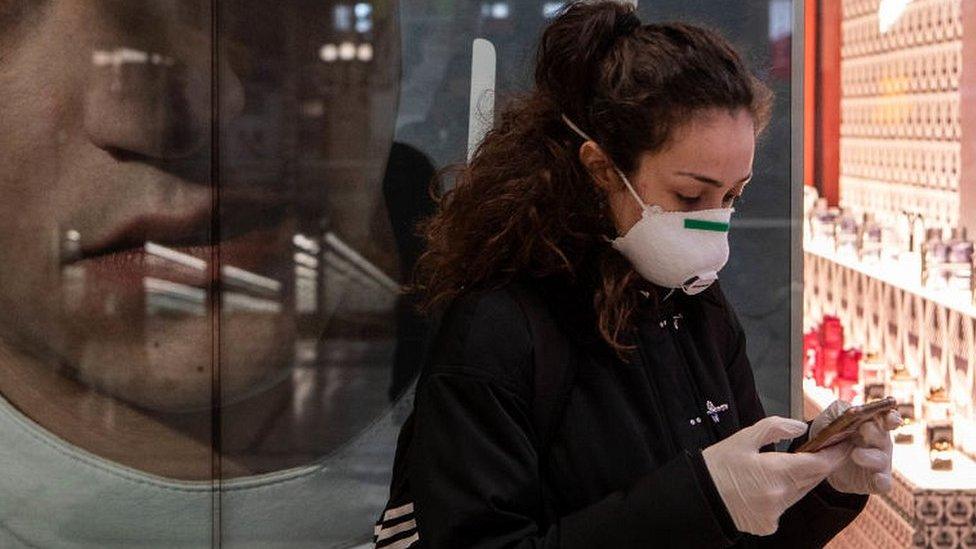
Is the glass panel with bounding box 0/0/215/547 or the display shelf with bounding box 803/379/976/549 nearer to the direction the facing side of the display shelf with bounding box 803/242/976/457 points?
the glass panel

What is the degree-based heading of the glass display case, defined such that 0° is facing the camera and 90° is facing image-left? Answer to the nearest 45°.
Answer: approximately 45°

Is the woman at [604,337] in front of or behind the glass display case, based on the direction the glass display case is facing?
in front

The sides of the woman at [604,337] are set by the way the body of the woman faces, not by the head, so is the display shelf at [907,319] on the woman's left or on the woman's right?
on the woman's left

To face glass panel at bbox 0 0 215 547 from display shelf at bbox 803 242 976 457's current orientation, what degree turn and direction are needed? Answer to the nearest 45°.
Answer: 0° — it already faces it

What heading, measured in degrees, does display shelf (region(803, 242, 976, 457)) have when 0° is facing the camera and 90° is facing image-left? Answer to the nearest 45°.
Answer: approximately 45°

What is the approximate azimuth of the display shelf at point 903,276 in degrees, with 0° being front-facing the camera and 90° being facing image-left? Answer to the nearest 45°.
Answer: approximately 45°
